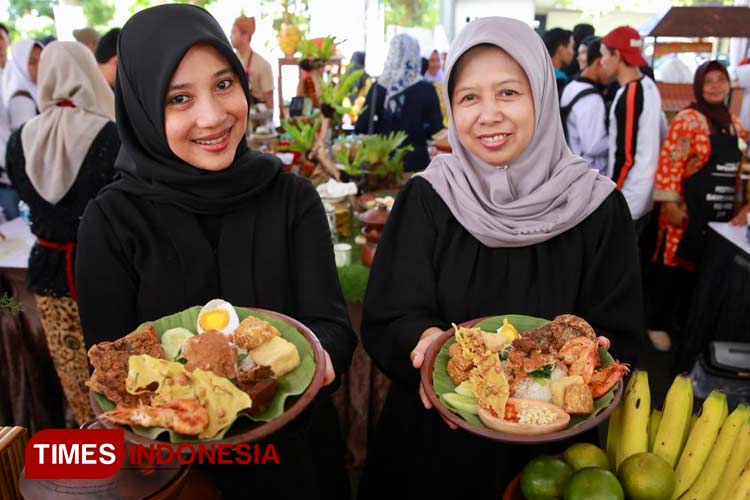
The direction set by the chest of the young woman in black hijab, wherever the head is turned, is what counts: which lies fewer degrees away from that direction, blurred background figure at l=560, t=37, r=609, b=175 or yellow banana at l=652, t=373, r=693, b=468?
the yellow banana

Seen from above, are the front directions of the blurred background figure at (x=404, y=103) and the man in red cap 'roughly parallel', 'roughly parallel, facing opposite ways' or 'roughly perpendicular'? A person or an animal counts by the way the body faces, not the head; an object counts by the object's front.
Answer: roughly perpendicular

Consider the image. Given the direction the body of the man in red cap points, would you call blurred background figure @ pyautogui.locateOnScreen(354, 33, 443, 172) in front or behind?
in front

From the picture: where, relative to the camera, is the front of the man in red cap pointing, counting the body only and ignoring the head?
to the viewer's left

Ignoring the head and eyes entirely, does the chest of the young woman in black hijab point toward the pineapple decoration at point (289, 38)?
no

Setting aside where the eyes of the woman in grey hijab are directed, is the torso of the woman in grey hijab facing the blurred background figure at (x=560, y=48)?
no

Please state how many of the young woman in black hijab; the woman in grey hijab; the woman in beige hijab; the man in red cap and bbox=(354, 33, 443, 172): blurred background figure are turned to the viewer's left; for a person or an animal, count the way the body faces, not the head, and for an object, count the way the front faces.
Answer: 1

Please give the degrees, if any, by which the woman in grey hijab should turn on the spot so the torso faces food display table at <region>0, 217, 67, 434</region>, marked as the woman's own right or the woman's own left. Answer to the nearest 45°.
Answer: approximately 90° to the woman's own right

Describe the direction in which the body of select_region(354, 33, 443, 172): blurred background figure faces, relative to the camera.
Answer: away from the camera

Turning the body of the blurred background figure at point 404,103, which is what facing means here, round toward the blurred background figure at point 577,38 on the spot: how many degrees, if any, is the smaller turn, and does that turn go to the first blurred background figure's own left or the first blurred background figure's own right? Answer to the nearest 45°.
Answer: approximately 45° to the first blurred background figure's own right

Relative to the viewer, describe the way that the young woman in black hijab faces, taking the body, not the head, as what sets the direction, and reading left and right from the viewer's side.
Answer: facing the viewer

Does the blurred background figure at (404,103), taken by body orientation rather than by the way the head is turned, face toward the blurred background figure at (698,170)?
no

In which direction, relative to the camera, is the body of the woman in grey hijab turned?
toward the camera
